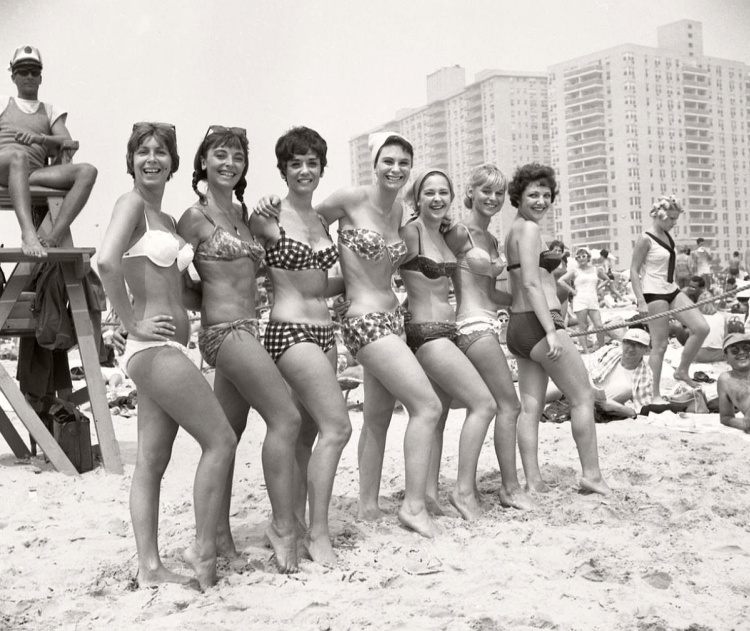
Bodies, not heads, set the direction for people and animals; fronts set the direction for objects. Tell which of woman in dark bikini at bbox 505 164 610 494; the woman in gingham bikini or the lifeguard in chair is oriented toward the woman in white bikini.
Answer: the lifeguard in chair

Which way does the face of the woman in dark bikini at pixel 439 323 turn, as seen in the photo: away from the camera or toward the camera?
toward the camera

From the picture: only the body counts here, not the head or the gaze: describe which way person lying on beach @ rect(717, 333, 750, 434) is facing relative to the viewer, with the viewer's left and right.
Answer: facing the viewer

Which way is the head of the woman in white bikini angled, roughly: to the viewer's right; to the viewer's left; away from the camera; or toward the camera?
toward the camera

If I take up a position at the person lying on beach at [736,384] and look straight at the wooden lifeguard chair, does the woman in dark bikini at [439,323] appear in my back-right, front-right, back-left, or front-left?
front-left

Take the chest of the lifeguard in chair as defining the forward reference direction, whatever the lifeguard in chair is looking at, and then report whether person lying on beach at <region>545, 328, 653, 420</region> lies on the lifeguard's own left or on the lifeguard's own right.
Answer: on the lifeguard's own left

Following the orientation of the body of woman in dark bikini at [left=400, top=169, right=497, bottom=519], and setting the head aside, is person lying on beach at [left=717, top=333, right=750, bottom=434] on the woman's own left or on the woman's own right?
on the woman's own left

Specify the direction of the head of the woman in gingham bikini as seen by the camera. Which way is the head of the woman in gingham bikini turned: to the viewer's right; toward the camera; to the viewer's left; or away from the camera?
toward the camera

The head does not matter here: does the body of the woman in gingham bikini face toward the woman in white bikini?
no

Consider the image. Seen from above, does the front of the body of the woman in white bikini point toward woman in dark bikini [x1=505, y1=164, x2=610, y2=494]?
no

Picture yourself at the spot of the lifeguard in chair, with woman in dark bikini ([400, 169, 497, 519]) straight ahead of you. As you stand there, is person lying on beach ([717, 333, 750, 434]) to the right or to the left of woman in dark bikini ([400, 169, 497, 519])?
left

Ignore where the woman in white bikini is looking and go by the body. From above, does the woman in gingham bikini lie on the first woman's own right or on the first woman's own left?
on the first woman's own left

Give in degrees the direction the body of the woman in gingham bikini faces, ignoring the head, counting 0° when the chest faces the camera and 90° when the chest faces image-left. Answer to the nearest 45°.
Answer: approximately 315°

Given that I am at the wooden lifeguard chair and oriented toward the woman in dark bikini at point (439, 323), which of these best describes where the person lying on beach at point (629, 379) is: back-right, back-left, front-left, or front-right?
front-left
